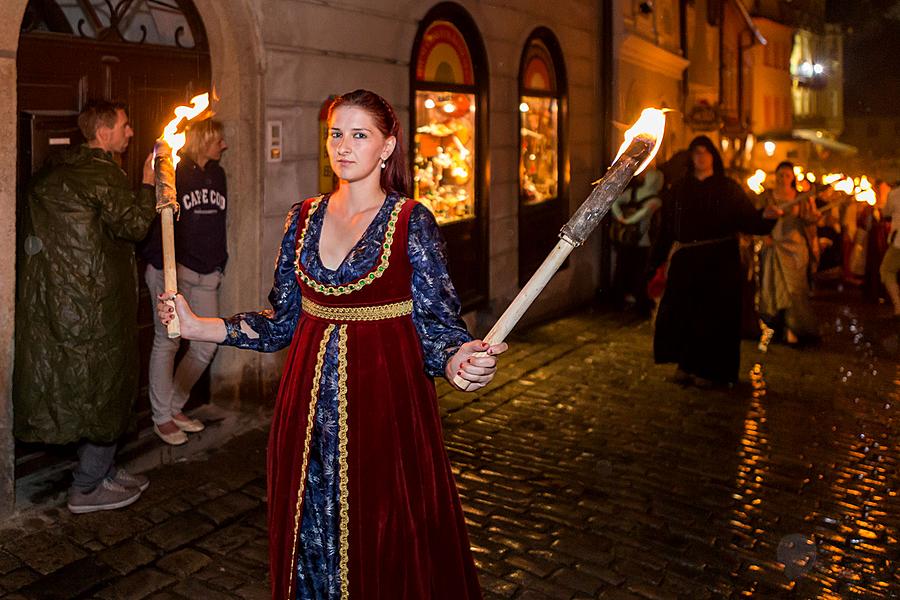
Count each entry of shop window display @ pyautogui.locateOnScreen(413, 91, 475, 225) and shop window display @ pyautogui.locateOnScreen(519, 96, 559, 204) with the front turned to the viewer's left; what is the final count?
0

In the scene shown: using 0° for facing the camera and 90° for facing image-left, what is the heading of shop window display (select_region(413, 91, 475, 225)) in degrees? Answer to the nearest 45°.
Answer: approximately 315°

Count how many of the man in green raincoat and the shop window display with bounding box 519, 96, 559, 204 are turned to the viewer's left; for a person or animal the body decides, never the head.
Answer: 0

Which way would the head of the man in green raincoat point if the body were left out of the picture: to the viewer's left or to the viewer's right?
to the viewer's right

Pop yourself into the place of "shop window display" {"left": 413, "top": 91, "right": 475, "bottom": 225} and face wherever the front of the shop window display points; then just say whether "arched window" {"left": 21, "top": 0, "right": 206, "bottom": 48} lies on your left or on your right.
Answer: on your right

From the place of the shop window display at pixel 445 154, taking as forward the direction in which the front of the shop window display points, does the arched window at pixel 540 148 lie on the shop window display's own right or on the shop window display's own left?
on the shop window display's own left

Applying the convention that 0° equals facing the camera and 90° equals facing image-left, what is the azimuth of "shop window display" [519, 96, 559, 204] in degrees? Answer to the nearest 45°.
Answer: approximately 315°

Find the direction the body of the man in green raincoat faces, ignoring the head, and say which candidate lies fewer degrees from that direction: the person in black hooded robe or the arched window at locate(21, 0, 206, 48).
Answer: the person in black hooded robe

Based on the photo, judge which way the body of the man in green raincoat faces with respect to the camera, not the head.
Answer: to the viewer's right

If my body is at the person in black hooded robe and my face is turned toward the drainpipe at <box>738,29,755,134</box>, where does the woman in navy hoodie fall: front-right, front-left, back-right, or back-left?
back-left

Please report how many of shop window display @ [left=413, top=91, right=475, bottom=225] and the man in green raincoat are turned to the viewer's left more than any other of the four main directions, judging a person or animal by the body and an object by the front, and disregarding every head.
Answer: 0

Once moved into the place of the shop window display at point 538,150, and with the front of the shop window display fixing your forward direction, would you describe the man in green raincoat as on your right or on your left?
on your right

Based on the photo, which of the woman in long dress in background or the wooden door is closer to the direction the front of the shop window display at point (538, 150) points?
the woman in long dress in background

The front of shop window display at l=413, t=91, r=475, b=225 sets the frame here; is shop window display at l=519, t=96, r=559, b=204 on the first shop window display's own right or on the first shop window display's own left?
on the first shop window display's own left
